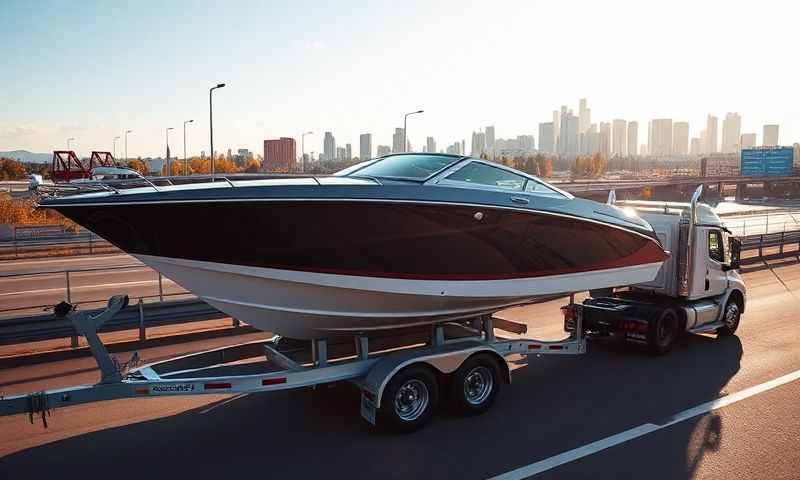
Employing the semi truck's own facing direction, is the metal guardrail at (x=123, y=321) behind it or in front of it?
behind

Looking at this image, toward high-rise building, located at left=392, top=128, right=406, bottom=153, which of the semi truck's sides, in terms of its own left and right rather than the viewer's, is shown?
left

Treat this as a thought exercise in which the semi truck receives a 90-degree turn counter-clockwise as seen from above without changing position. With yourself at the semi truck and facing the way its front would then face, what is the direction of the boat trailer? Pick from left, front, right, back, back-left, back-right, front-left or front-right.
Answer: left
